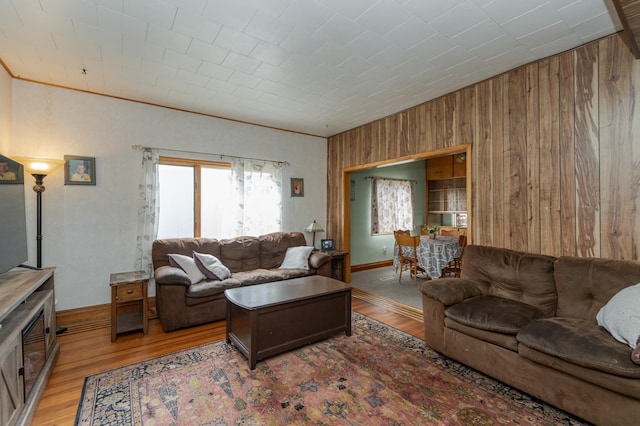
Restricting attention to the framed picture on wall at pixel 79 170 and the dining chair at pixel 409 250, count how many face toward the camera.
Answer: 1

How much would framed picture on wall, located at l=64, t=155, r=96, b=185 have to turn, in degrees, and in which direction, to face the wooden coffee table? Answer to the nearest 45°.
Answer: approximately 45° to its left

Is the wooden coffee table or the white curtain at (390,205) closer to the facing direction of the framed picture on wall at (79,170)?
the wooden coffee table

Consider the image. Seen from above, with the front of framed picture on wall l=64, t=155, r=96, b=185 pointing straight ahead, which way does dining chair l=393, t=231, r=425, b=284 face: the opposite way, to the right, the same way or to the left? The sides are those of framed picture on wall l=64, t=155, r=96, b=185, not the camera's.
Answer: to the left

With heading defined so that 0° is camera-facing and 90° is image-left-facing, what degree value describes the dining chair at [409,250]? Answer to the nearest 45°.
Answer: approximately 225°

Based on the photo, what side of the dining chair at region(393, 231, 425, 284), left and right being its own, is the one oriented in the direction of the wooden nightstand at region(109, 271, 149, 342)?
back

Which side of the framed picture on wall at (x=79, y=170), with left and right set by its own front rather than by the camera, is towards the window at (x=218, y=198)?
left

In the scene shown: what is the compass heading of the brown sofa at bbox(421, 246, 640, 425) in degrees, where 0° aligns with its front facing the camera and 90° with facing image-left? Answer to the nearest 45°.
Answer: approximately 45°

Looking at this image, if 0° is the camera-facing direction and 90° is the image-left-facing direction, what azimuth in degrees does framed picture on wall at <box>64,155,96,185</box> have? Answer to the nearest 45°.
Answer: approximately 0°

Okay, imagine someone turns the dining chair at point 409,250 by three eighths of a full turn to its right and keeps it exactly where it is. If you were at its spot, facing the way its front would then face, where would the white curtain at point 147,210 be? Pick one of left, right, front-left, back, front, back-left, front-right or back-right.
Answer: front-right

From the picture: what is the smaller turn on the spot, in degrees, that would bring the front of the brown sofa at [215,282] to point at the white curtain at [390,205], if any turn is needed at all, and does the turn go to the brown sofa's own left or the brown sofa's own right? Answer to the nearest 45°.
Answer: approximately 90° to the brown sofa's own left

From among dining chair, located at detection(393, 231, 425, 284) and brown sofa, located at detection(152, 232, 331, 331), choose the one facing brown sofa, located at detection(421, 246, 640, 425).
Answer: brown sofa, located at detection(152, 232, 331, 331)

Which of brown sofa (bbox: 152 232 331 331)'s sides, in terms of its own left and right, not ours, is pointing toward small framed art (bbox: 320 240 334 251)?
left

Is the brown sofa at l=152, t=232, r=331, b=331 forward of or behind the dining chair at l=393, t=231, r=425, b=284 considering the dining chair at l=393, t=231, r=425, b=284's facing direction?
behind
